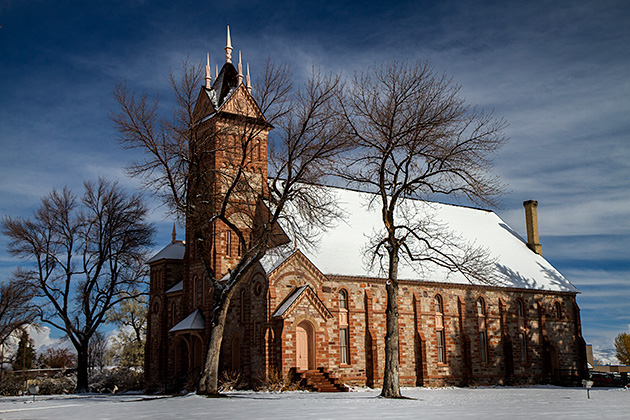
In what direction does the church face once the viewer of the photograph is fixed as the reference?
facing the viewer and to the left of the viewer
